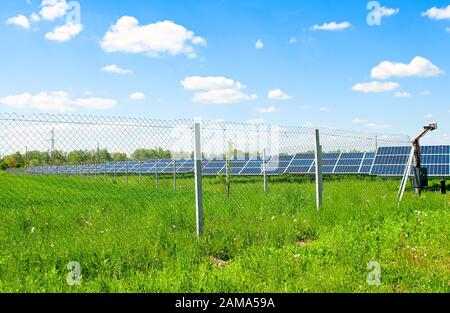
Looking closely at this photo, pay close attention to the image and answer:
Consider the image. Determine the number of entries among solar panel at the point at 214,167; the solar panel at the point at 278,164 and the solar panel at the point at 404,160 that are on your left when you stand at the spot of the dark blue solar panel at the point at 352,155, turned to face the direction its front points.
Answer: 1

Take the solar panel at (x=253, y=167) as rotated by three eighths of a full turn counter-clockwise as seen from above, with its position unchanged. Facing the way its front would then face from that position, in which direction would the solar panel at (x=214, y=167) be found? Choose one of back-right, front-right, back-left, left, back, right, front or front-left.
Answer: back-left

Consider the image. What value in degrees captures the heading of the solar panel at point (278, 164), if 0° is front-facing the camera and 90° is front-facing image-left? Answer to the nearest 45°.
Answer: approximately 45°

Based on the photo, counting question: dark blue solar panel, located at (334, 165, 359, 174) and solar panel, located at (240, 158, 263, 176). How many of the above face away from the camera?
0

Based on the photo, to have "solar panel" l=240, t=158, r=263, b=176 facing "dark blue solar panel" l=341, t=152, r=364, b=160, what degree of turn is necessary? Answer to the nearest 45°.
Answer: approximately 135° to its left

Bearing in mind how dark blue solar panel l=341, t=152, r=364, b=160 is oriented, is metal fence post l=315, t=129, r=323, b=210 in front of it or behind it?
in front

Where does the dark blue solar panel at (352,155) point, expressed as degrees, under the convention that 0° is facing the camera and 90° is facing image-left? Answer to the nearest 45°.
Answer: approximately 45°

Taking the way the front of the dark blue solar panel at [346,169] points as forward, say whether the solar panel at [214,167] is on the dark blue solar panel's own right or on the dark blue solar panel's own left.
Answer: on the dark blue solar panel's own right

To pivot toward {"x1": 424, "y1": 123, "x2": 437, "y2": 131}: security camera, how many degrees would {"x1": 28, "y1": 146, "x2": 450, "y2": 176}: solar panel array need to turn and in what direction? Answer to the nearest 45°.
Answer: approximately 45° to its left

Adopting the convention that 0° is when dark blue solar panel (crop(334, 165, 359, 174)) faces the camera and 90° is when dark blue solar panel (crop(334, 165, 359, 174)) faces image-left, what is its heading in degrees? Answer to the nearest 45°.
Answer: approximately 45°

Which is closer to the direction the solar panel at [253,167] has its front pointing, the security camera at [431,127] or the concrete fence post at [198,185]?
the concrete fence post

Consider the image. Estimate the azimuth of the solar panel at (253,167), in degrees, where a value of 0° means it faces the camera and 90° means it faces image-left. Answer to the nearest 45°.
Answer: approximately 45°

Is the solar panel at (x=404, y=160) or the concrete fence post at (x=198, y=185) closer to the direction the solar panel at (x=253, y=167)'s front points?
the concrete fence post

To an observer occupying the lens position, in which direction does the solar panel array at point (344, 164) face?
facing the viewer and to the left of the viewer
